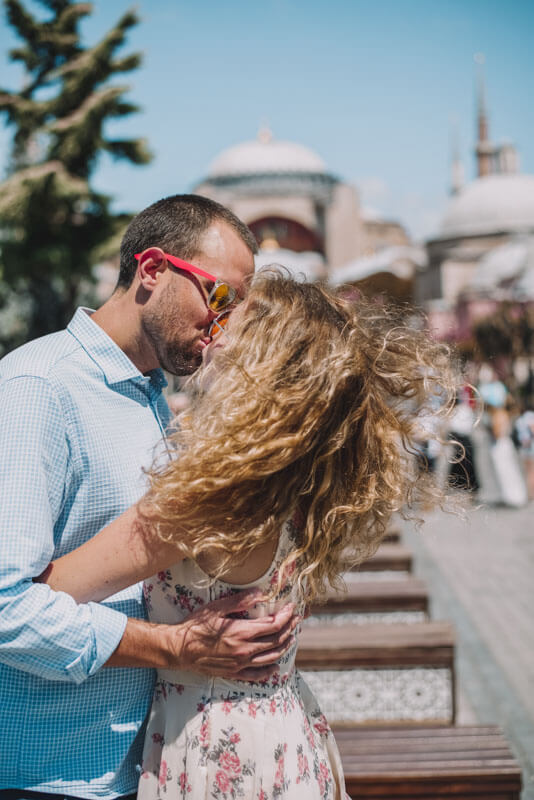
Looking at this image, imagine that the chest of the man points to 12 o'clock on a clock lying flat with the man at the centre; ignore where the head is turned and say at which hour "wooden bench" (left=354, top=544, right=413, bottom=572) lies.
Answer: The wooden bench is roughly at 10 o'clock from the man.

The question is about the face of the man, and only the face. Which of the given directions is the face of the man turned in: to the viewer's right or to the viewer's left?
to the viewer's right

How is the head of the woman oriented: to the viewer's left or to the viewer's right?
to the viewer's left

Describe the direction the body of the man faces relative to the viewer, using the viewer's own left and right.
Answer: facing to the right of the viewer

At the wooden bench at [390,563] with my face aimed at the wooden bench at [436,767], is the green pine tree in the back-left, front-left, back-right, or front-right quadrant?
back-right

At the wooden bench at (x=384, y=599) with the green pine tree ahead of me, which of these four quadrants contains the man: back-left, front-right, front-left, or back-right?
back-left

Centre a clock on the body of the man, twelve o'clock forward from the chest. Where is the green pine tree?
The green pine tree is roughly at 9 o'clock from the man.

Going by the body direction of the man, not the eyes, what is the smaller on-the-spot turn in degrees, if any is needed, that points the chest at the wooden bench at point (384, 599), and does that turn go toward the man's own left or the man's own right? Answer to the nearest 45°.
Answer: approximately 45° to the man's own left
